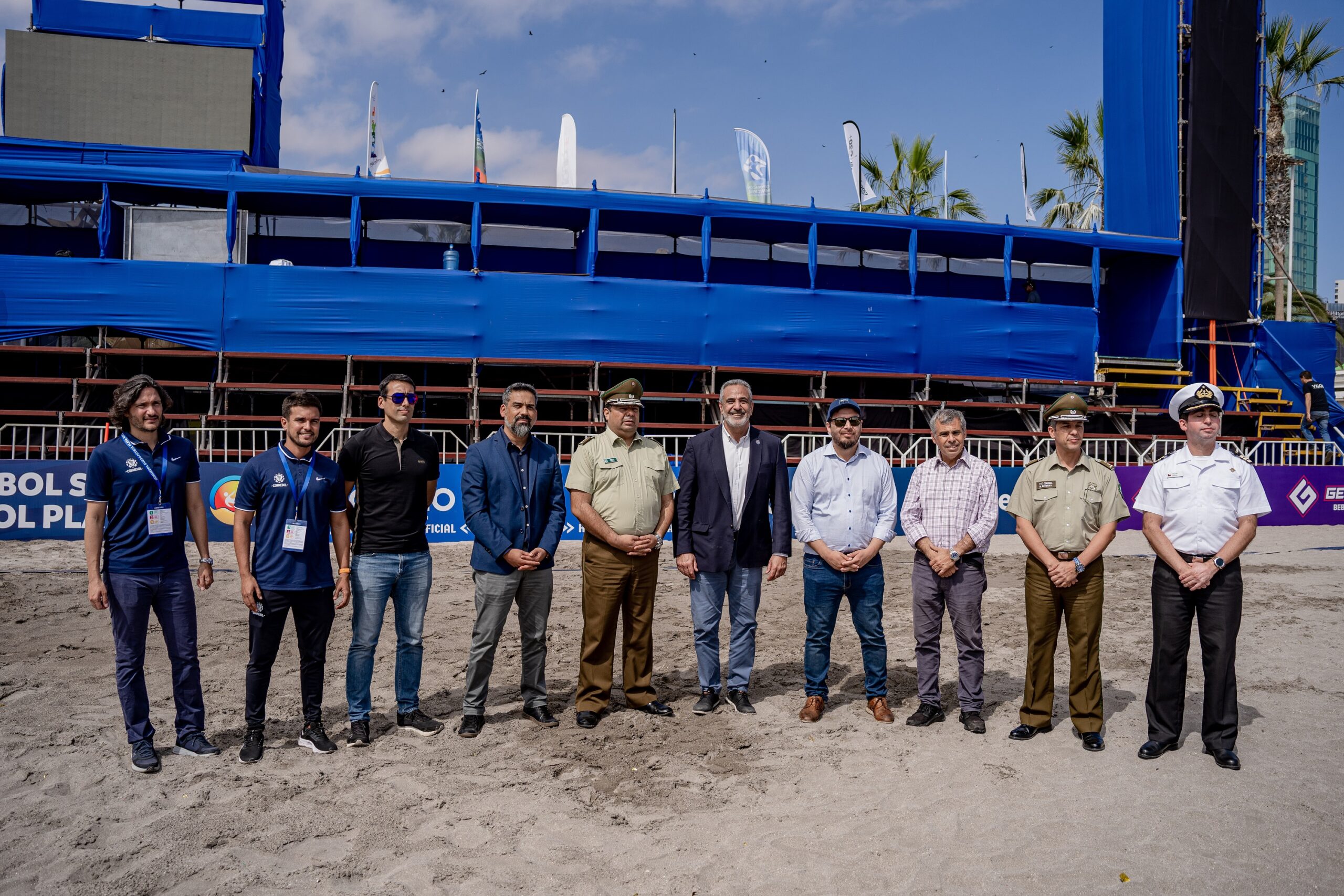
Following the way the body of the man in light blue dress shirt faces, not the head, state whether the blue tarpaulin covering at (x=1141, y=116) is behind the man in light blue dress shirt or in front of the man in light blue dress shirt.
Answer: behind

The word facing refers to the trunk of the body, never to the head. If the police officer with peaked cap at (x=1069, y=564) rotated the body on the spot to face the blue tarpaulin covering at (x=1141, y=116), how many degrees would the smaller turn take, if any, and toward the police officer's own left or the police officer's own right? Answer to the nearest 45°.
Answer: approximately 180°

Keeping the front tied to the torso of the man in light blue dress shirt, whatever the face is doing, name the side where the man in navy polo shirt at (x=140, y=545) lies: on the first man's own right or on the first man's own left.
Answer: on the first man's own right

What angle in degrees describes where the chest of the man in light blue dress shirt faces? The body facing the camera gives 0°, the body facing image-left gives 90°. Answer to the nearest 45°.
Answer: approximately 0°

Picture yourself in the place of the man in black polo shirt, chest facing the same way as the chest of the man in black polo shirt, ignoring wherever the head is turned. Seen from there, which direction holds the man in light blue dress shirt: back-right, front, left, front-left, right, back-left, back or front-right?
front-left

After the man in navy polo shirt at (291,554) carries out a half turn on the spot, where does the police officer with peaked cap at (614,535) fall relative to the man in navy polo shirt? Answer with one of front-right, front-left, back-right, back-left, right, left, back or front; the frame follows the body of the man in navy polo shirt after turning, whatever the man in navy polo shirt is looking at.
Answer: right

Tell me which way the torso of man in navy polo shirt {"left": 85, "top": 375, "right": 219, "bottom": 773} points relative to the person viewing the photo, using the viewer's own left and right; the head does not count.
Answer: facing the viewer and to the right of the viewer

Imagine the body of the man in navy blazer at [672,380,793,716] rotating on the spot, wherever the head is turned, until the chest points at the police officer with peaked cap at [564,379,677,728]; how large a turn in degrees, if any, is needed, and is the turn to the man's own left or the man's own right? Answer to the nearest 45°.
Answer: approximately 90° to the man's own right
